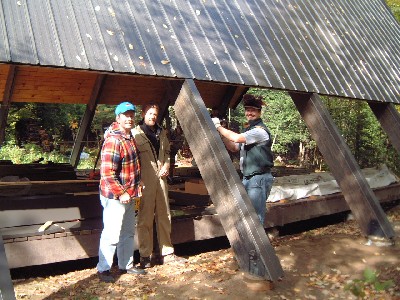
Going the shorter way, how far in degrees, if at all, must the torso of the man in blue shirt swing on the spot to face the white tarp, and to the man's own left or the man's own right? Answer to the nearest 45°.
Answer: approximately 135° to the man's own right

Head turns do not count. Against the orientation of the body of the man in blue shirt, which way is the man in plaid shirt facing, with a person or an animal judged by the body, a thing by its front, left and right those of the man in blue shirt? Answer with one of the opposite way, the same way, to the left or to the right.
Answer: to the left

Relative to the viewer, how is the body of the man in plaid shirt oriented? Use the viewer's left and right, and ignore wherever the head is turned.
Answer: facing the viewer and to the right of the viewer

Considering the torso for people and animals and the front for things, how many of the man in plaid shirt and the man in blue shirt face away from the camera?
0

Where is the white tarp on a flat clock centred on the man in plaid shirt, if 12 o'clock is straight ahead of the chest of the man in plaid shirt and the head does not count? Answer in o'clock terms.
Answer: The white tarp is roughly at 9 o'clock from the man in plaid shirt.

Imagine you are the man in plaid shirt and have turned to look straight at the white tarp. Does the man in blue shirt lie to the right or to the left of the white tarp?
right

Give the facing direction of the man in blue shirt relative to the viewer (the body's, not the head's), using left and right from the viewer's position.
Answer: facing the viewer and to the left of the viewer
